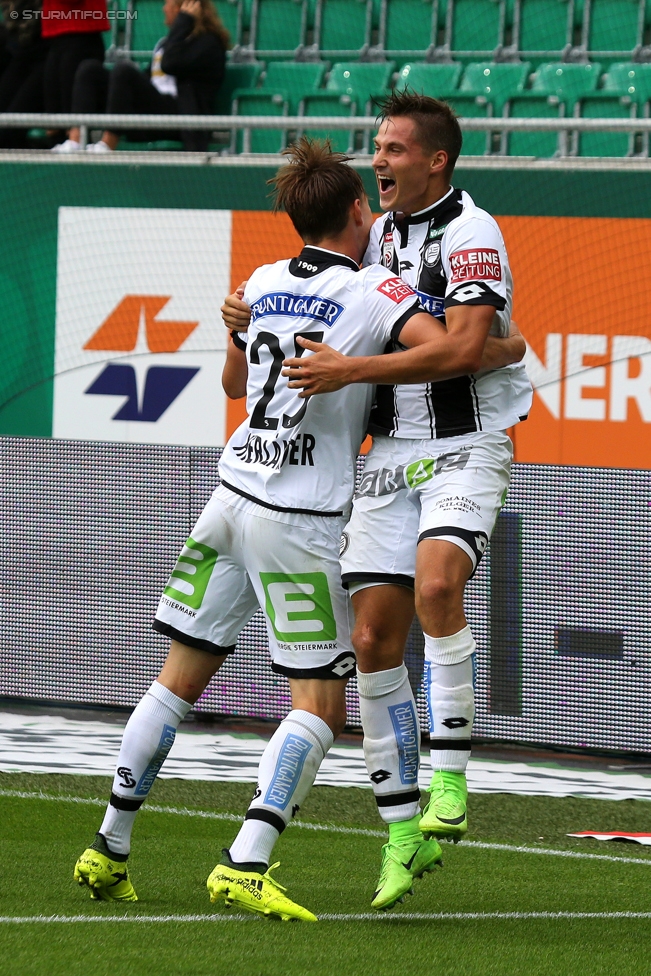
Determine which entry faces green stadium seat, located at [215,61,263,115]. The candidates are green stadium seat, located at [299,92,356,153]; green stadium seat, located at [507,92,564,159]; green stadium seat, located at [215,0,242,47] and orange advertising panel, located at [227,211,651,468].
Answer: green stadium seat, located at [215,0,242,47]

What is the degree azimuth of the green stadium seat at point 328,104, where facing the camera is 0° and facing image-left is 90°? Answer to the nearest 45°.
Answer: approximately 0°

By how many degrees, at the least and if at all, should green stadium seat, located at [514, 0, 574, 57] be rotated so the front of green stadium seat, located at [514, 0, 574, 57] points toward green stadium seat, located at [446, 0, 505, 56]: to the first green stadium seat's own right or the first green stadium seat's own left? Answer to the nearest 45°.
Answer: approximately 90° to the first green stadium seat's own right

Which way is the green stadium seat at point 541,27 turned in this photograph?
toward the camera

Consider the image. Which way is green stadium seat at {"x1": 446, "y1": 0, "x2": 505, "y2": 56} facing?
toward the camera

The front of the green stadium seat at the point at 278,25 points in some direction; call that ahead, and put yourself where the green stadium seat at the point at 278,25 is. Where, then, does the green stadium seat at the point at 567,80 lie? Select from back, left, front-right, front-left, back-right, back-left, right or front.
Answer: front-left

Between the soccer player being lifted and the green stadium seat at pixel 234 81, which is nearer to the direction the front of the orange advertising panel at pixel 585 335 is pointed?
the soccer player being lifted

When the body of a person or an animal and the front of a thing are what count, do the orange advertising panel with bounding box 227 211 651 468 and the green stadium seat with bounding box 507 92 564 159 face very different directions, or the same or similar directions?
same or similar directions

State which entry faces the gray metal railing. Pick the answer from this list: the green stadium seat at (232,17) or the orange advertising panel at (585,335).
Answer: the green stadium seat

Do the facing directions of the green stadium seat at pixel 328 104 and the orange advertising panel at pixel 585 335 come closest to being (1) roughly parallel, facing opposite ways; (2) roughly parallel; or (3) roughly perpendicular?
roughly parallel

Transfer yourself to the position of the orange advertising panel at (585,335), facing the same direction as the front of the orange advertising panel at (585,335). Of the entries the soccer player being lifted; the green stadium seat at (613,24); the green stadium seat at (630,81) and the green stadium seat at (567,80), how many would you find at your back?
3
